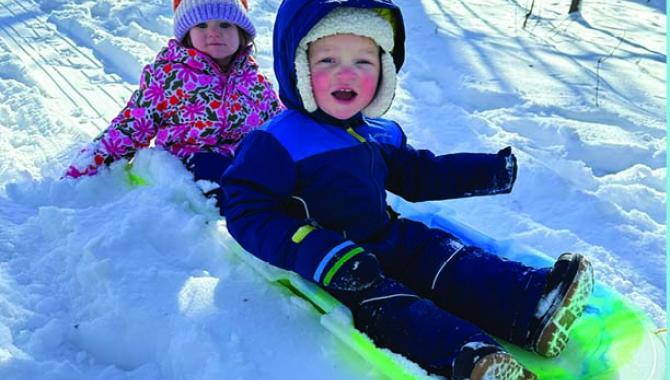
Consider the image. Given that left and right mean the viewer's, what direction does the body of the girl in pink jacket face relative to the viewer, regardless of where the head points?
facing the viewer and to the right of the viewer

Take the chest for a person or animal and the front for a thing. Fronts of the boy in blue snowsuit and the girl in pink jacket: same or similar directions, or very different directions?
same or similar directions

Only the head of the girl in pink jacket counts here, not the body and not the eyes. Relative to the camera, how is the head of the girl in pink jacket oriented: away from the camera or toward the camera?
toward the camera

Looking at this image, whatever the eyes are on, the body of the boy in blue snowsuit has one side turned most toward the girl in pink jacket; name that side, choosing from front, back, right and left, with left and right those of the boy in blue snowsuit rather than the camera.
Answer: back

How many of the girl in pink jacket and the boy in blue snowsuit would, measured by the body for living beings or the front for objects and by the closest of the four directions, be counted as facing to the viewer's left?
0

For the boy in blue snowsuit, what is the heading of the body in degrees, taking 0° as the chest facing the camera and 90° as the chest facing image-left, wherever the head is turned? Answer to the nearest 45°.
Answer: approximately 315°

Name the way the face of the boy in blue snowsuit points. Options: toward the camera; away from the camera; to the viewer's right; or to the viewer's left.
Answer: toward the camera

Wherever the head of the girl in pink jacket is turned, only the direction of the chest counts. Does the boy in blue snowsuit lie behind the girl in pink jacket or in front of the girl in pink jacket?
in front
